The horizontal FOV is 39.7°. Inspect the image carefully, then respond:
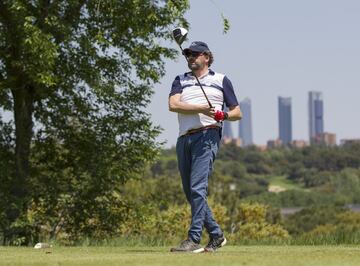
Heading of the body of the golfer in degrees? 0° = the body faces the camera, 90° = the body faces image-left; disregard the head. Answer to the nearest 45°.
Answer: approximately 45°

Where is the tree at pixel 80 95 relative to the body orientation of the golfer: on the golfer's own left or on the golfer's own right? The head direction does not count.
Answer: on the golfer's own right
